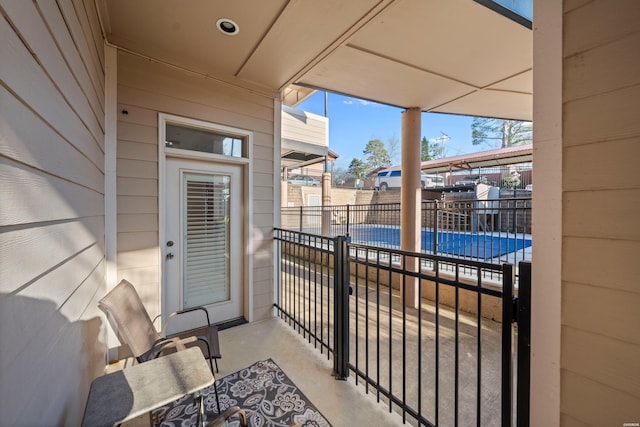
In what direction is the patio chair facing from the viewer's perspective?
to the viewer's right

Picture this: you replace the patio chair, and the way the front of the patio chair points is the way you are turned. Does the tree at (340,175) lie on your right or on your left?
on your left

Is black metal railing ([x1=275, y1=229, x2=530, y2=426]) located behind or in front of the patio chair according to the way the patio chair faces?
in front

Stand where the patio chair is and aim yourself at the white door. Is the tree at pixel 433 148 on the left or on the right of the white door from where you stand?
right

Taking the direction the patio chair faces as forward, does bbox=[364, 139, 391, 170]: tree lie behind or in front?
in front

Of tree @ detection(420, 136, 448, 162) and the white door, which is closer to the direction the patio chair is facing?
the tree

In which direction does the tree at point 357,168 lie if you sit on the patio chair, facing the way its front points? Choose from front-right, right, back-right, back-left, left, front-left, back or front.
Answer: front-left

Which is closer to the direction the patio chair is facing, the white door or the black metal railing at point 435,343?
the black metal railing

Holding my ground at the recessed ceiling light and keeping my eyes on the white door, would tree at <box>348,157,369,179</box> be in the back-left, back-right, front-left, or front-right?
front-right

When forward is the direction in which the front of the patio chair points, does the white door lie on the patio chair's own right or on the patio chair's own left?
on the patio chair's own left

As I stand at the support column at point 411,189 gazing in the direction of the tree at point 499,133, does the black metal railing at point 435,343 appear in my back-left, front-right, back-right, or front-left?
back-right

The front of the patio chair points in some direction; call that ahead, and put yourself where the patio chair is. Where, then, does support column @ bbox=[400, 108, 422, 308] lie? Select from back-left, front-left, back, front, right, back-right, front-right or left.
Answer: front
